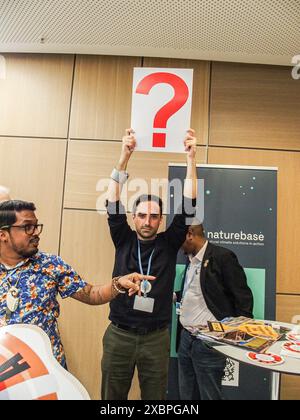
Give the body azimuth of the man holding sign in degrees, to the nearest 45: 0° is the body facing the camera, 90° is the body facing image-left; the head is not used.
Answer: approximately 0°

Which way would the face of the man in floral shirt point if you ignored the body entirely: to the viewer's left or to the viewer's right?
to the viewer's right

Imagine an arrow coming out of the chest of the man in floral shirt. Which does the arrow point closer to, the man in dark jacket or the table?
the table

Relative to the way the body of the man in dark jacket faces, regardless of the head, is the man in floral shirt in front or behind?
in front
